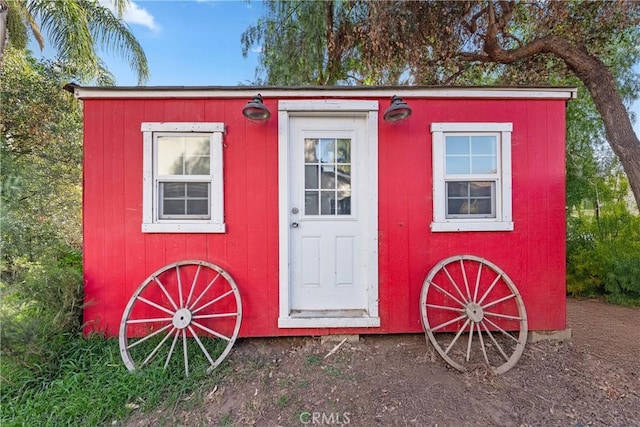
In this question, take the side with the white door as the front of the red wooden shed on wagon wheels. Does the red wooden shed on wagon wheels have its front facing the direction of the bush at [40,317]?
no

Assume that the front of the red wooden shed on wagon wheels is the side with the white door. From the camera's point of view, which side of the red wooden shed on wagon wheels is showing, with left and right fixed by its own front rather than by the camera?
front

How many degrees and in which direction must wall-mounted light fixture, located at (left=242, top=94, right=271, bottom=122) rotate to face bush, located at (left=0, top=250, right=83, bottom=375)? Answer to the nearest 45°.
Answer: approximately 90° to its right

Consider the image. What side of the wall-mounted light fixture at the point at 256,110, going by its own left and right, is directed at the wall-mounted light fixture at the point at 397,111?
left

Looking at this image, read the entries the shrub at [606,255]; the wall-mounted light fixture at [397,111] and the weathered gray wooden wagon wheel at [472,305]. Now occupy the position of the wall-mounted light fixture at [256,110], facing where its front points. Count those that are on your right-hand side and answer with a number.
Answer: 0

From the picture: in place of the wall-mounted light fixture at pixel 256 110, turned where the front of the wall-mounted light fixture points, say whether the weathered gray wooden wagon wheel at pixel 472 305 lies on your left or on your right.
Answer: on your left

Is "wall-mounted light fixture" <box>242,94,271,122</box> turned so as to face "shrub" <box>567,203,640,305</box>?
no

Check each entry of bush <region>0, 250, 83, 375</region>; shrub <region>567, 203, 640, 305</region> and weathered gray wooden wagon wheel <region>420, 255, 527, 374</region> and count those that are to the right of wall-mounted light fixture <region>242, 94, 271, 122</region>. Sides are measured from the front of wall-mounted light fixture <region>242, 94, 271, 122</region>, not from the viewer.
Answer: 1

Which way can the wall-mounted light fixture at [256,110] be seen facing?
toward the camera

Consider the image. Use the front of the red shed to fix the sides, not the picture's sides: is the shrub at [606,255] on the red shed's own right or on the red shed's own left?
on the red shed's own left

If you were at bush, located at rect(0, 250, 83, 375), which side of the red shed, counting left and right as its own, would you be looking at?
right
